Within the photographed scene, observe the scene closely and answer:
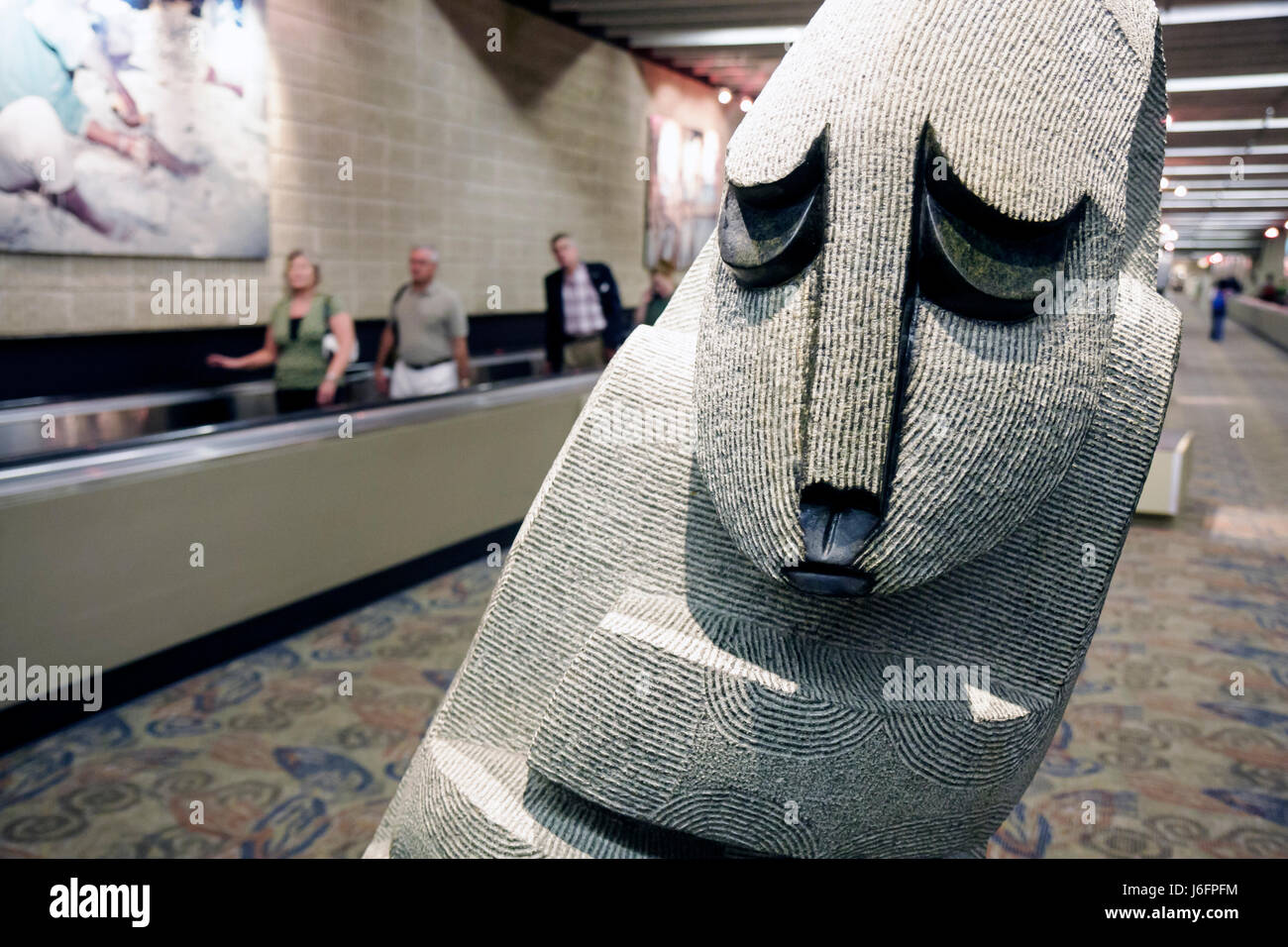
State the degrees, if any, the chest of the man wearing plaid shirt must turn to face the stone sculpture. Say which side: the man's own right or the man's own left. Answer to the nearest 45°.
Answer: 0° — they already face it

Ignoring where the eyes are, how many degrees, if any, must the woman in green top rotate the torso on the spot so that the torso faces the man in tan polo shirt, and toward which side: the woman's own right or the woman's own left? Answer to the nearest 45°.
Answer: approximately 180°

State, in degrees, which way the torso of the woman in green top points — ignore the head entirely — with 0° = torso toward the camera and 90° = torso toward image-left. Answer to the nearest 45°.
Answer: approximately 45°

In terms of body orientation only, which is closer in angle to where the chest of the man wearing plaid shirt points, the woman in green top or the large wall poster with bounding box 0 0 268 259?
the woman in green top

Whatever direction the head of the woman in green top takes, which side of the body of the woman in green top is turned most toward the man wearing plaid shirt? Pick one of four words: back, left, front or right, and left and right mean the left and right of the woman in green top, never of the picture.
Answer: back

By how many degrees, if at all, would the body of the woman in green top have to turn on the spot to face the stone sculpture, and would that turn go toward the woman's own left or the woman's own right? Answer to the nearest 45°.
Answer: approximately 45° to the woman's own left

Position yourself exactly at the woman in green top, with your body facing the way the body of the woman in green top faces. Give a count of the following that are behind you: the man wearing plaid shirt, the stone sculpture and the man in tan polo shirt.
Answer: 2

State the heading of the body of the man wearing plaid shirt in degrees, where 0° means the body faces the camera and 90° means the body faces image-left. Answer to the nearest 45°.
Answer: approximately 0°
